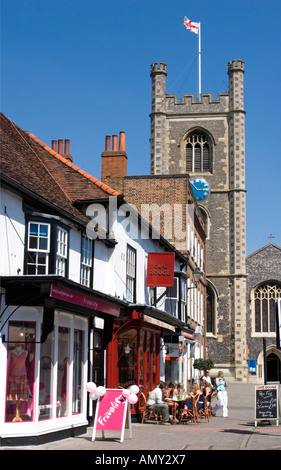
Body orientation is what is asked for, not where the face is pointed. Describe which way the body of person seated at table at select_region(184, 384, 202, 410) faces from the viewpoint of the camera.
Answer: to the viewer's left

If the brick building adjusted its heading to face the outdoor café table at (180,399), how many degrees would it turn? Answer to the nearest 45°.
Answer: approximately 90° to its right

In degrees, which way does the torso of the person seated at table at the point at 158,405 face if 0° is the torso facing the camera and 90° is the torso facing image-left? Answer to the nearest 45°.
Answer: approximately 270°

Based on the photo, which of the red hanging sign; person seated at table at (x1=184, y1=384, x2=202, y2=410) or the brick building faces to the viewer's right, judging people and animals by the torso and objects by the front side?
the brick building

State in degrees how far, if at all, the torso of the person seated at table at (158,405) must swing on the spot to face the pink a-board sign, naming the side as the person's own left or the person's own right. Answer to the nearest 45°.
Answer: approximately 90° to the person's own right

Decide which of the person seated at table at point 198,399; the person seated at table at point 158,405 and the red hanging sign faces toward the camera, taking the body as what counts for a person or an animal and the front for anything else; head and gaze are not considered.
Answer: the red hanging sign

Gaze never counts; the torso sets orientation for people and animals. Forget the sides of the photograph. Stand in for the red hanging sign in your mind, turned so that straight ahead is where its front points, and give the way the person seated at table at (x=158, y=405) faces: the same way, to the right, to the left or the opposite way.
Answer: to the left

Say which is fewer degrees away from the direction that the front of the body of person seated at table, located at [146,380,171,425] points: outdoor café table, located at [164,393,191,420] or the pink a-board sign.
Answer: the outdoor café table

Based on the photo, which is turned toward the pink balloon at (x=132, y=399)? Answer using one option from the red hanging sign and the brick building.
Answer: the red hanging sign

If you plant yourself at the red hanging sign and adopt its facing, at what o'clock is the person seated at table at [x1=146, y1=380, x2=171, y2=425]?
The person seated at table is roughly at 12 o'clock from the red hanging sign.

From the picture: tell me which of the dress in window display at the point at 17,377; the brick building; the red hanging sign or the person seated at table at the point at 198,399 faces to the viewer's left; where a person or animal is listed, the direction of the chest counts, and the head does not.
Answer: the person seated at table

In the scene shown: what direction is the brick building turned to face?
to the viewer's right

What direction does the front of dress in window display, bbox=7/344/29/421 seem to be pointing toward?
toward the camera
